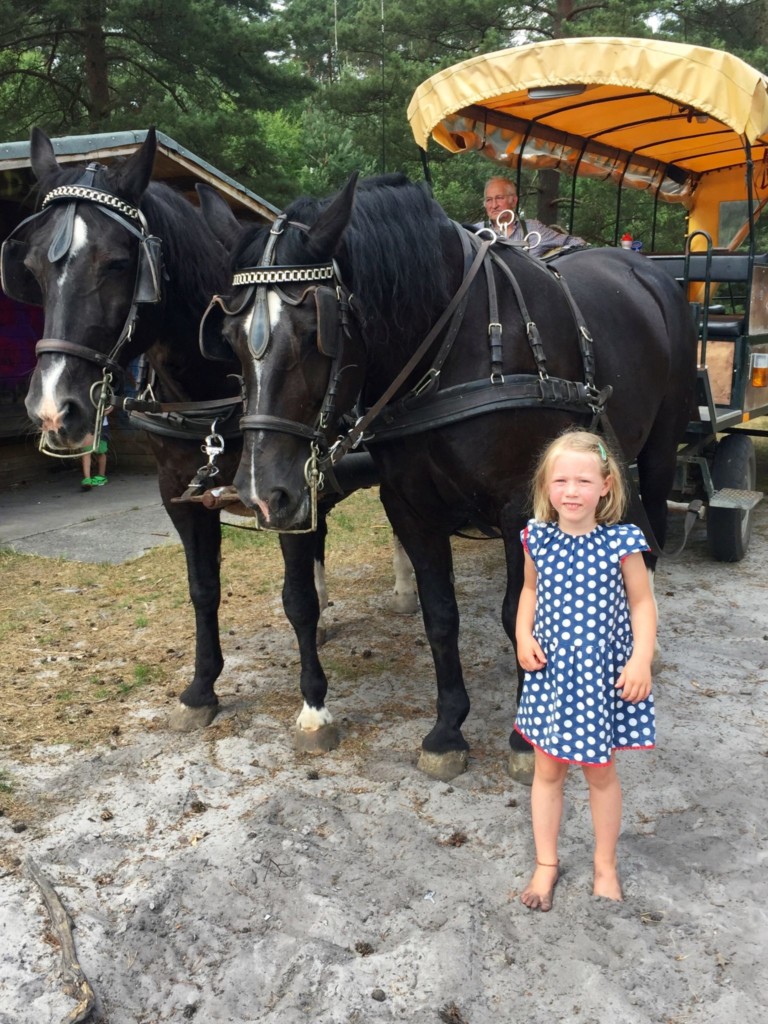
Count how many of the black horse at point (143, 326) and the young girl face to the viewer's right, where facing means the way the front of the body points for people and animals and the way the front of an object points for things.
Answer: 0

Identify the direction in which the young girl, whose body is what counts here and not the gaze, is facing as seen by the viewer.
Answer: toward the camera

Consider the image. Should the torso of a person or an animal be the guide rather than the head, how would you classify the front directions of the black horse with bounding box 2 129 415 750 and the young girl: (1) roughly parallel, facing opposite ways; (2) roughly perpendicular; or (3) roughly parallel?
roughly parallel

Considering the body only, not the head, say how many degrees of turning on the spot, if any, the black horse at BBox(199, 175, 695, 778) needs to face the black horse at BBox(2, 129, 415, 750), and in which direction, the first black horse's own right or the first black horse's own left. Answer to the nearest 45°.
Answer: approximately 45° to the first black horse's own right

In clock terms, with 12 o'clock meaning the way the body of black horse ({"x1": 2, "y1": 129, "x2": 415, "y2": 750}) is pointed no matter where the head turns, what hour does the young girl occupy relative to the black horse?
The young girl is roughly at 9 o'clock from the black horse.

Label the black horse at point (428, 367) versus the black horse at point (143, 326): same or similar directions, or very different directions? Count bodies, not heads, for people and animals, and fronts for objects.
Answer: same or similar directions

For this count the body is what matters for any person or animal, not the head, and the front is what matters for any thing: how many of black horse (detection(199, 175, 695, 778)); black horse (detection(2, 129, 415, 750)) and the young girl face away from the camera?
0

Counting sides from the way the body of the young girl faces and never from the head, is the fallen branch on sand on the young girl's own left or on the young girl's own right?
on the young girl's own right

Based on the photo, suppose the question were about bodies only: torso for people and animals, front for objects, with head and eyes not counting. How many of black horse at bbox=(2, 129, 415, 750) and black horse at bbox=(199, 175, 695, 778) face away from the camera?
0

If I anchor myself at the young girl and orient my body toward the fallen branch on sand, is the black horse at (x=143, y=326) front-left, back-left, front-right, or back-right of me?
front-right

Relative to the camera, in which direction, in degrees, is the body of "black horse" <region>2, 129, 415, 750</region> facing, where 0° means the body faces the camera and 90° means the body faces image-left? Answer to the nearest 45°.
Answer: approximately 45°
